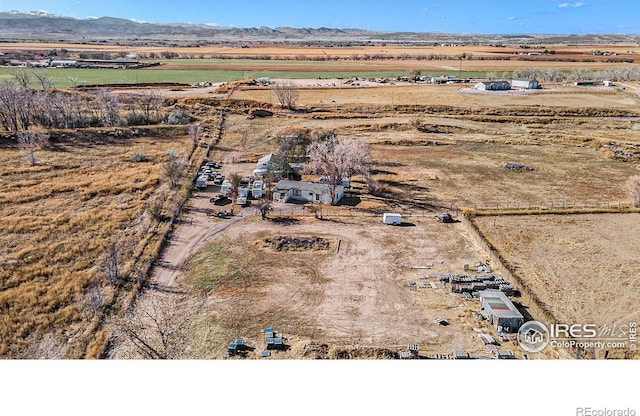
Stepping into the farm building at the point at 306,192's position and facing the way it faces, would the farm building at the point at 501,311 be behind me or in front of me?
in front

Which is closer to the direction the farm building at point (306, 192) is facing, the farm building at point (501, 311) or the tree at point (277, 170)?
the farm building

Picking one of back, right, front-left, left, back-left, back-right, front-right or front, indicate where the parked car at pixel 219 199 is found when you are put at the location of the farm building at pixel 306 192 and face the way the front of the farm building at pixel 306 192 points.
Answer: right

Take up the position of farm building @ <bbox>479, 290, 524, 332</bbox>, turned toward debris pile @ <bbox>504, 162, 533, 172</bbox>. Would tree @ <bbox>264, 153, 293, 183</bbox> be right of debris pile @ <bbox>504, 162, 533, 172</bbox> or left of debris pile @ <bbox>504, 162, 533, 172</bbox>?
left

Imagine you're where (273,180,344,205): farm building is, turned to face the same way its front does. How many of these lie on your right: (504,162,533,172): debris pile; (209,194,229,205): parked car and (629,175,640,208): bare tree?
1

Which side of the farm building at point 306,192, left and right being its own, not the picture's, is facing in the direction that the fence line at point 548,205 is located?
left

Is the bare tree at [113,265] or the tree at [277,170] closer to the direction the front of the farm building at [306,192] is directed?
the bare tree

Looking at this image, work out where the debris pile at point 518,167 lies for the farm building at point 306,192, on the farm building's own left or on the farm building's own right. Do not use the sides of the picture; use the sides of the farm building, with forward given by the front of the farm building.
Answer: on the farm building's own left

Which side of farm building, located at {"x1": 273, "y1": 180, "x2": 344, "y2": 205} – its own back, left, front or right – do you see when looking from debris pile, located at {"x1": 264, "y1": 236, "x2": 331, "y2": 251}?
front

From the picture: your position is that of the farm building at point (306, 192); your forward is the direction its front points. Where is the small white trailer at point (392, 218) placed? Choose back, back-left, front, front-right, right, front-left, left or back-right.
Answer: front-left

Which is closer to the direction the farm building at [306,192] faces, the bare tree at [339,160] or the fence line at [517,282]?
the fence line

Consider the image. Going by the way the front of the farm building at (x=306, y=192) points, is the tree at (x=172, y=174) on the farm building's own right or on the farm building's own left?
on the farm building's own right
